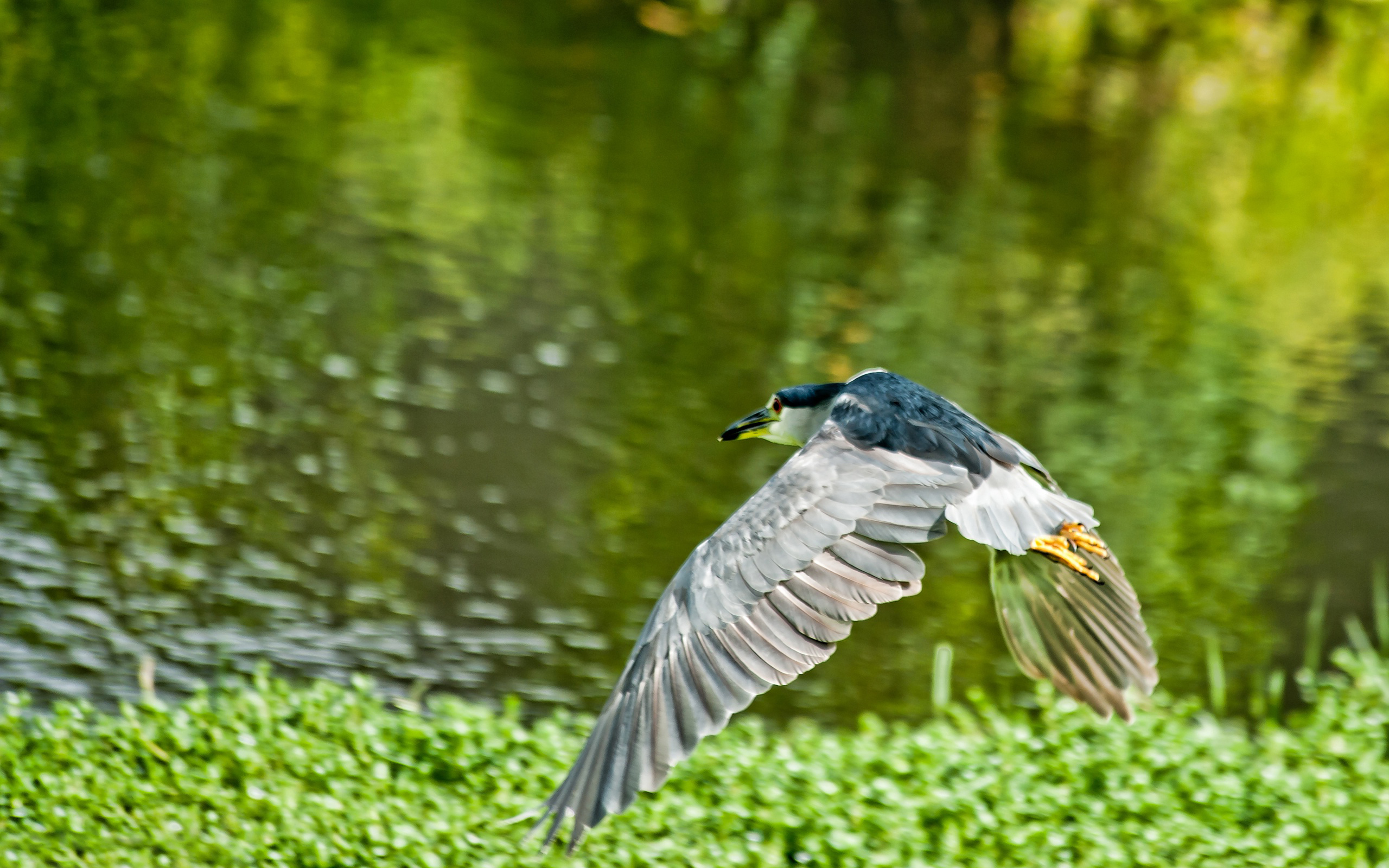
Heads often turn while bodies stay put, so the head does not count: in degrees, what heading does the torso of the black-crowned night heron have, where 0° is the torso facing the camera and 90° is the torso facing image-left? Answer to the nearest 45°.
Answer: approximately 135°
